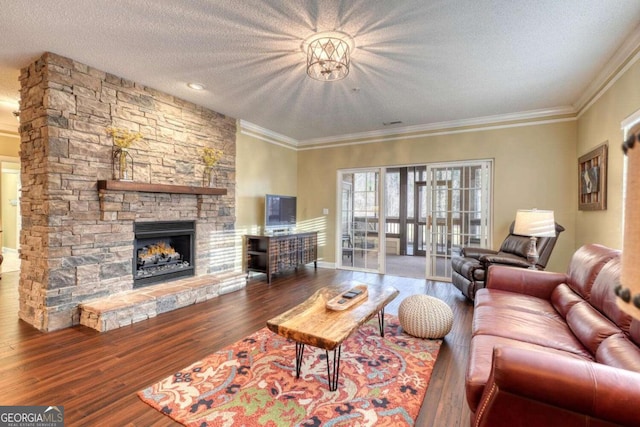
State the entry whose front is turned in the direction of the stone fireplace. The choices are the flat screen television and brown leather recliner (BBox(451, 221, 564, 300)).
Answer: the brown leather recliner

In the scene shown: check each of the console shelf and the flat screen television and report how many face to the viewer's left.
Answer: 0

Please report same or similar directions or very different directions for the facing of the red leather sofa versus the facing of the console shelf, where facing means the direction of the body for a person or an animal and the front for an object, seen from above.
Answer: very different directions

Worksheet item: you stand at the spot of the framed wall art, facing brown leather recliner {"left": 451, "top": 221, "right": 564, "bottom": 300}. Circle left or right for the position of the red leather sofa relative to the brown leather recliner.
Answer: left

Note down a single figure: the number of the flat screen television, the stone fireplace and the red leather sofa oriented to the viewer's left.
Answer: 1

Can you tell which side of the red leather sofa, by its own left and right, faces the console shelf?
front

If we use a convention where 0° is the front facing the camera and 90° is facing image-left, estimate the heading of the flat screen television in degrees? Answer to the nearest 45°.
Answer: approximately 315°

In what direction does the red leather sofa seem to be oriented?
to the viewer's left

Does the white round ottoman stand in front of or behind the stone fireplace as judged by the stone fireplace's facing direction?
in front

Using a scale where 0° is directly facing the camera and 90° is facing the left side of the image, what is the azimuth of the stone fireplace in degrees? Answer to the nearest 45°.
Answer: approximately 315°
